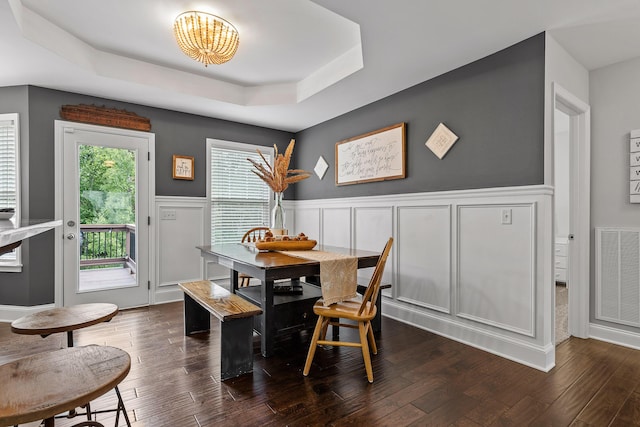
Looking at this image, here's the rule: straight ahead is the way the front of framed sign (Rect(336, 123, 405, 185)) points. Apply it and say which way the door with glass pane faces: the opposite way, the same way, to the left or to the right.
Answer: to the left

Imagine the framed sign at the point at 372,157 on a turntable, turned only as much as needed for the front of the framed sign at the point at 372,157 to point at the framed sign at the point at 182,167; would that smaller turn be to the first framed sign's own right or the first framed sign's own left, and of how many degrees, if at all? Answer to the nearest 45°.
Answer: approximately 45° to the first framed sign's own right

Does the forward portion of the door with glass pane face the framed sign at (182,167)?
no

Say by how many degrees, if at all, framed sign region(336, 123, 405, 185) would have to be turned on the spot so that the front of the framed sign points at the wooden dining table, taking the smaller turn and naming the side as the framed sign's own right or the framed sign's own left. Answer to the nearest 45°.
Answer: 0° — it already faces it

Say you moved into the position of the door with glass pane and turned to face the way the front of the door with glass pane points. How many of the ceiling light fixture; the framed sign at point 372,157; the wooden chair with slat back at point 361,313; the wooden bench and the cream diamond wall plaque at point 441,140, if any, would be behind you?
0

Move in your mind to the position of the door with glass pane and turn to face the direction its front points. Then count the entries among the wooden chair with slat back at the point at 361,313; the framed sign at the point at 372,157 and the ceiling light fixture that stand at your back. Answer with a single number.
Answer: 0

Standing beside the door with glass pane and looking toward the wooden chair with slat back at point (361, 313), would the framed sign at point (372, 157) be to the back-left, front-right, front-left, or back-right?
front-left

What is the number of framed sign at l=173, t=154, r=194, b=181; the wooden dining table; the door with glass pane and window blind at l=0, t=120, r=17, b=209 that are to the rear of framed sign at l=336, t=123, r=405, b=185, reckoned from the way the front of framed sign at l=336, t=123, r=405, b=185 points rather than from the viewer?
0

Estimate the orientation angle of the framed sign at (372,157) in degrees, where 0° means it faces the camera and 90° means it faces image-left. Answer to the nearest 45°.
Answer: approximately 45°

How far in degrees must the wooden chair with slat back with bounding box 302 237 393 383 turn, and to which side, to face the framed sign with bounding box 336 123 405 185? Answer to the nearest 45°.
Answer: approximately 90° to its right

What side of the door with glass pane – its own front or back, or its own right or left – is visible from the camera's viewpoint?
front

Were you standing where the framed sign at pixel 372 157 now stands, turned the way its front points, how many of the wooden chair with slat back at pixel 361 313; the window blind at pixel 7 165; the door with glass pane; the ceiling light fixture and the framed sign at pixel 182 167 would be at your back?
0

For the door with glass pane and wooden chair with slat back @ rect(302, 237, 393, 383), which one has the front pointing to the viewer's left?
the wooden chair with slat back

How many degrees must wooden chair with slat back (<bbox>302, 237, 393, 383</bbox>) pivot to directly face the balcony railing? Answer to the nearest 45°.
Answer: approximately 45° to its right

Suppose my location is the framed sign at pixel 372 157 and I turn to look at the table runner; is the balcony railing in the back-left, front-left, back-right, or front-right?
front-right

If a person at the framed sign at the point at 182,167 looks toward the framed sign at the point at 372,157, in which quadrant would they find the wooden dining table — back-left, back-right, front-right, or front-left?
front-right

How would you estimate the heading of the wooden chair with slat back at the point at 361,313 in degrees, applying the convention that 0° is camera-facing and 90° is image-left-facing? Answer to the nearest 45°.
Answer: approximately 90°

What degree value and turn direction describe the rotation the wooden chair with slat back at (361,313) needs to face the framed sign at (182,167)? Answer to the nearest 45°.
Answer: approximately 45° to its right

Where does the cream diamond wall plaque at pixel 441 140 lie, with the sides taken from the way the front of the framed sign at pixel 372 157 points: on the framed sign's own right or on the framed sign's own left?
on the framed sign's own left
